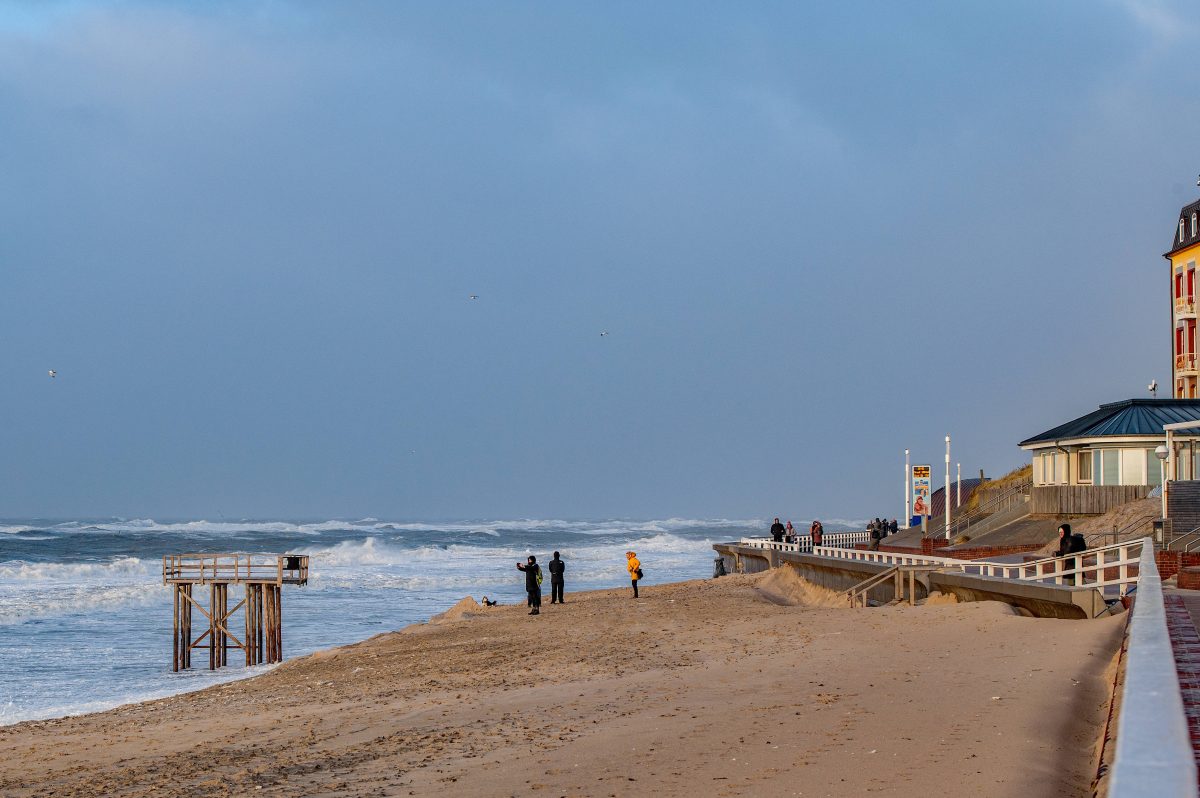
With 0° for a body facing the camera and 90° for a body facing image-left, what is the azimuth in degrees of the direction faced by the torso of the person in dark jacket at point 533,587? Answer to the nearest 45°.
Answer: approximately 90°

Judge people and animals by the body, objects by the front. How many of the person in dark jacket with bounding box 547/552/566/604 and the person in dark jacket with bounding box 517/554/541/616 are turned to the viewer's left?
1

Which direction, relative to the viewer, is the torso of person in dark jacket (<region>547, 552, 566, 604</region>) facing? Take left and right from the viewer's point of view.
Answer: facing away from the viewer
